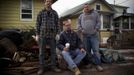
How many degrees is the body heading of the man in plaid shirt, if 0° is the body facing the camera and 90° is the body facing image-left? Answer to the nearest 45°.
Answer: approximately 0°

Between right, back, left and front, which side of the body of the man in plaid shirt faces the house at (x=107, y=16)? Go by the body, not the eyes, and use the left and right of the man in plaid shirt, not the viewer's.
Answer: back

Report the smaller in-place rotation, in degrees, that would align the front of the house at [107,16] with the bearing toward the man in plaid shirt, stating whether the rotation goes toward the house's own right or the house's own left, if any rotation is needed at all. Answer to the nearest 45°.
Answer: approximately 45° to the house's own right

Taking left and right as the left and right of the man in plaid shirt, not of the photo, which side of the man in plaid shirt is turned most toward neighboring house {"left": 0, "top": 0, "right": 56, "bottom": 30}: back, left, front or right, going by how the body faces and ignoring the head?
back

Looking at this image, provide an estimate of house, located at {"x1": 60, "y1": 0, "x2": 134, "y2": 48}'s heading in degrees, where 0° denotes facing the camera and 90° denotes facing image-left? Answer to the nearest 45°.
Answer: approximately 315°

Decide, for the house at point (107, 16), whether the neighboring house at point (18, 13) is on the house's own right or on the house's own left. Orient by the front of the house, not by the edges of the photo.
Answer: on the house's own right
